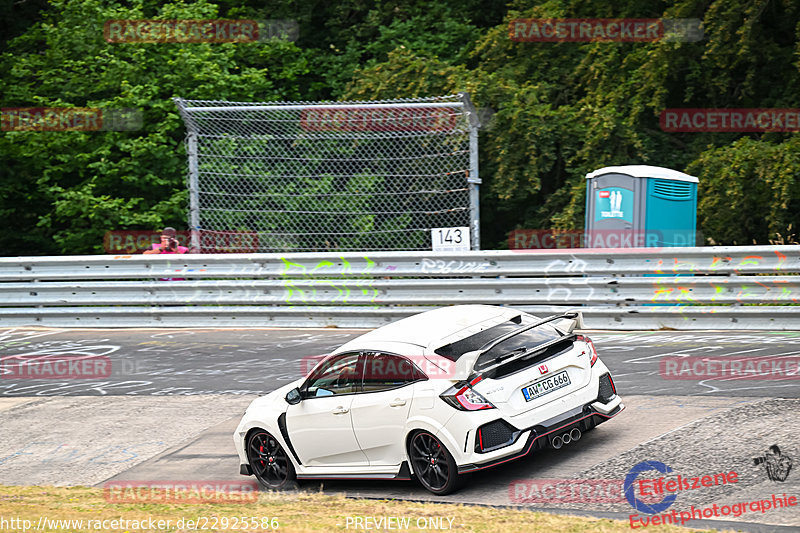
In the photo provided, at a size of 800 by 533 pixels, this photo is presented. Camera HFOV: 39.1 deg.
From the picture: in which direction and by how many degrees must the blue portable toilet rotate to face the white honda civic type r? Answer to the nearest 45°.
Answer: approximately 45° to its left

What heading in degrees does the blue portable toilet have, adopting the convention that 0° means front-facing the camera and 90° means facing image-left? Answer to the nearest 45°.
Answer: approximately 45°

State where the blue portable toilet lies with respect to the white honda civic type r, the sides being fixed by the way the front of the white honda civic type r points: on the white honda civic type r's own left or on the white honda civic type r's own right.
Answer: on the white honda civic type r's own right

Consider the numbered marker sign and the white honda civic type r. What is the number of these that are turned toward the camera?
1

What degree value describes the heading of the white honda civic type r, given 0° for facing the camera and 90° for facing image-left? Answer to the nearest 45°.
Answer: approximately 135°

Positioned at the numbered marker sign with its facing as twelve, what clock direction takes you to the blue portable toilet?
The blue portable toilet is roughly at 9 o'clock from the numbered marker sign.
